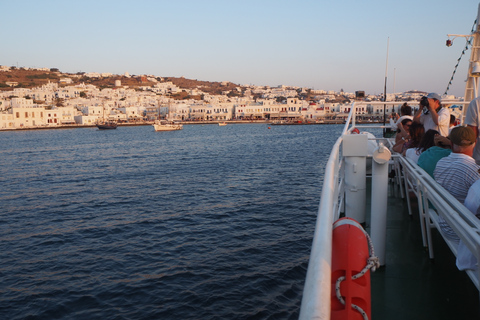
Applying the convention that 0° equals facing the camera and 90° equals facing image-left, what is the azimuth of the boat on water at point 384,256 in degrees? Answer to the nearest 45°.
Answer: approximately 180°
